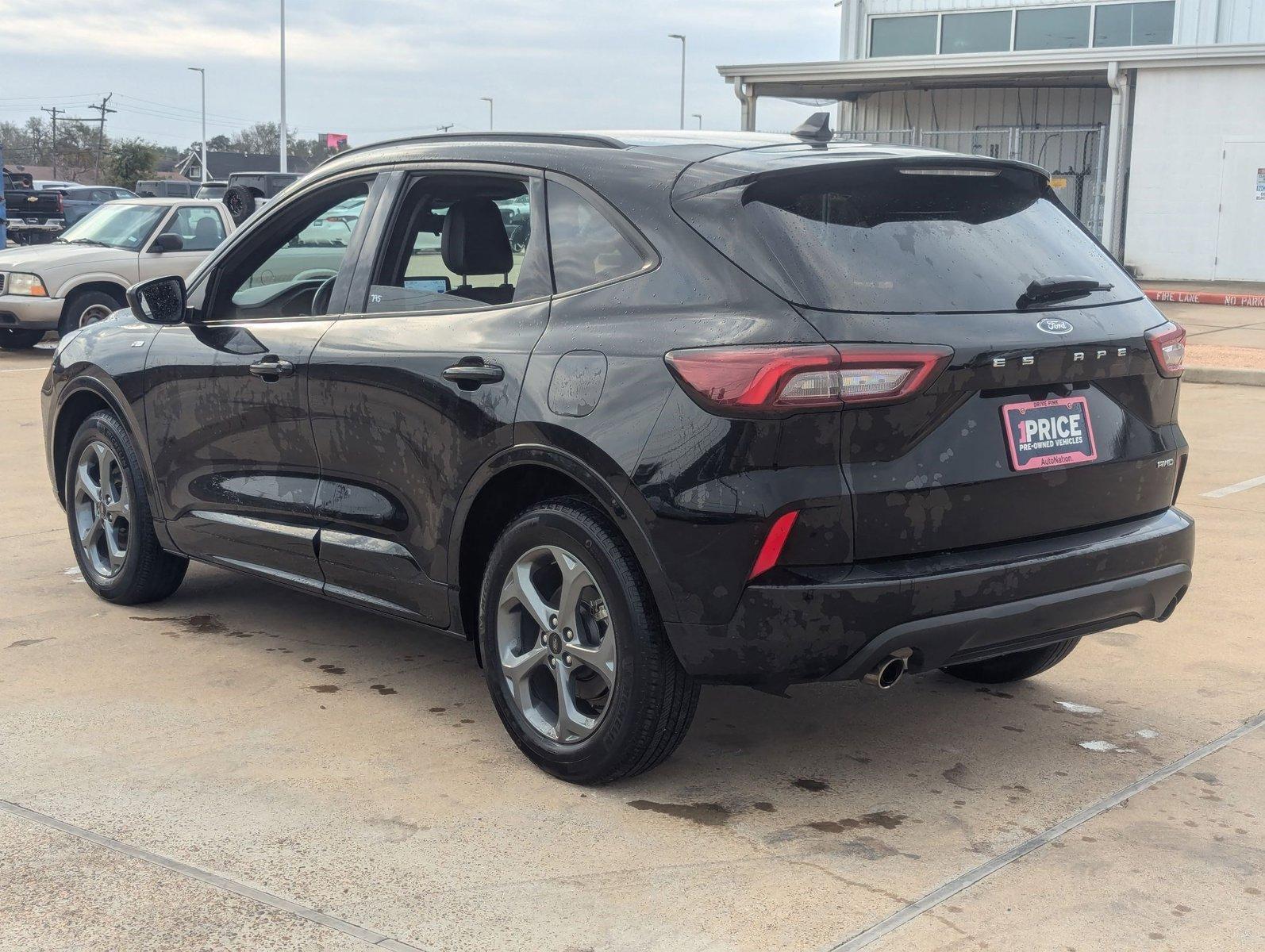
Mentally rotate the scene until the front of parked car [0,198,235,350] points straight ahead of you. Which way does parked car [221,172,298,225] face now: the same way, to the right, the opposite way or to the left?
the opposite way

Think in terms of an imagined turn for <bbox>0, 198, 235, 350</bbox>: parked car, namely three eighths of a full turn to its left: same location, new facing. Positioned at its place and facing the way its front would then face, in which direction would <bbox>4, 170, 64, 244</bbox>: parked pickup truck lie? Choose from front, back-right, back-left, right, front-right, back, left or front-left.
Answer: left

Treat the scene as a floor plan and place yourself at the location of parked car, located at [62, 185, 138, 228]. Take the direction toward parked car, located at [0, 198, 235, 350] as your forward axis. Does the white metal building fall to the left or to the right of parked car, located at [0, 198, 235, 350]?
left

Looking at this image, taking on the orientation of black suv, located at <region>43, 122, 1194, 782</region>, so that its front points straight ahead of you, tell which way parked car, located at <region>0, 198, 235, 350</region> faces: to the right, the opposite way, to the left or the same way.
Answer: to the left

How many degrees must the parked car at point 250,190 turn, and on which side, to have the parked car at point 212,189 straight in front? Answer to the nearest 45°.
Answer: approximately 45° to its left

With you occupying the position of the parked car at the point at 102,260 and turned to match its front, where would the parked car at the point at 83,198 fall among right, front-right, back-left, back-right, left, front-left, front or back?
back-right

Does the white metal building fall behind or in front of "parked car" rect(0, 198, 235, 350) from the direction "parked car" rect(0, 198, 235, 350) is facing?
behind

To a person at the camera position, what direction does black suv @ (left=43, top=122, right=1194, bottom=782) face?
facing away from the viewer and to the left of the viewer

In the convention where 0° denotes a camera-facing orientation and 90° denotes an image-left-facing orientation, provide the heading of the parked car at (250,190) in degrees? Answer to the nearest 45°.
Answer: approximately 225°

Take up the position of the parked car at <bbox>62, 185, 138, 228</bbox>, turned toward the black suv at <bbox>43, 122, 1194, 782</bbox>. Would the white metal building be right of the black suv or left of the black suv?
left
